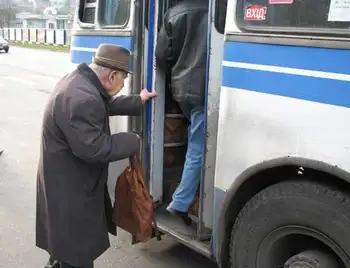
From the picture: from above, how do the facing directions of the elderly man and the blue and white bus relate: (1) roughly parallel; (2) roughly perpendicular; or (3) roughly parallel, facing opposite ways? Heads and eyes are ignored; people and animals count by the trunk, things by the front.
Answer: roughly perpendicular

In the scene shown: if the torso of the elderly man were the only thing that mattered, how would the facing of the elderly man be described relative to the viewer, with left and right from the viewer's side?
facing away from the viewer and to the right of the viewer
